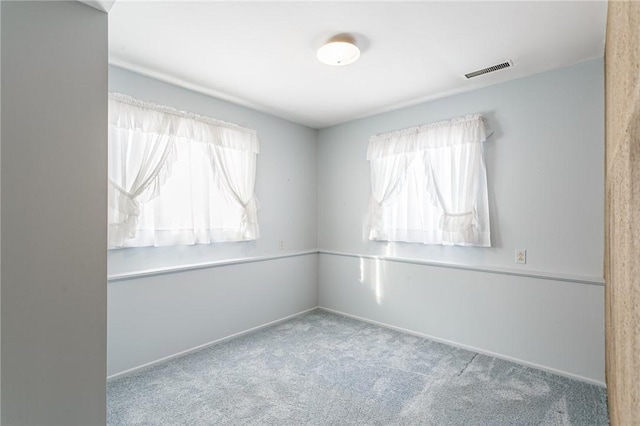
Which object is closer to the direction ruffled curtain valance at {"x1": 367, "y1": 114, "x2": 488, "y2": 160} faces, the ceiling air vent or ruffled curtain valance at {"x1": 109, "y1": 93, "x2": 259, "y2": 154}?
the ruffled curtain valance

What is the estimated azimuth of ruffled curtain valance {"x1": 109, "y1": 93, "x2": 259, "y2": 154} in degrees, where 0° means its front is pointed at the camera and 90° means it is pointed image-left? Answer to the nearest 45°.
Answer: approximately 315°

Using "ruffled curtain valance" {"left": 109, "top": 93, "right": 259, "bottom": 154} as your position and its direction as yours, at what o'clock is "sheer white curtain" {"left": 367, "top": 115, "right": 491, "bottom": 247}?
The sheer white curtain is roughly at 11 o'clock from the ruffled curtain valance.

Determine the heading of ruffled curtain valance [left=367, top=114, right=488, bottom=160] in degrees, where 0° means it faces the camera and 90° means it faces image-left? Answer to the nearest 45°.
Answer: approximately 45°

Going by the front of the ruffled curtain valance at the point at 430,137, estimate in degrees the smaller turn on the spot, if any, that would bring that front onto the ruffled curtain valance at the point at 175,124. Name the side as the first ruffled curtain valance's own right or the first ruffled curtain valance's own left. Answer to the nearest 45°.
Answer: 0° — it already faces it
